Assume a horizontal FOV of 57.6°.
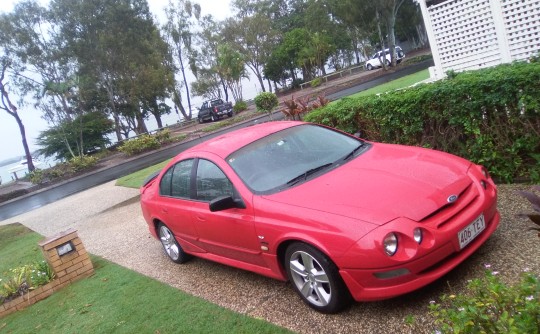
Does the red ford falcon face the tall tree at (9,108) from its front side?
no

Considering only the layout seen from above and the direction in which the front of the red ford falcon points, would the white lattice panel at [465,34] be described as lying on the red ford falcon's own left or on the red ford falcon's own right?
on the red ford falcon's own left

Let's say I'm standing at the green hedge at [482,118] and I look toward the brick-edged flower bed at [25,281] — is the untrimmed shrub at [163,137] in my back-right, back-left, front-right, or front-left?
front-right

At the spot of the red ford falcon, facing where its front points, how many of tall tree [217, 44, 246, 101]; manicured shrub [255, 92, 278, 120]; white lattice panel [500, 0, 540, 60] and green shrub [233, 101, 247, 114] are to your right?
0

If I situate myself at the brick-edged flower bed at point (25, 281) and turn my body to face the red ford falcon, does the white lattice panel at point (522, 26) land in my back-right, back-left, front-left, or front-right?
front-left

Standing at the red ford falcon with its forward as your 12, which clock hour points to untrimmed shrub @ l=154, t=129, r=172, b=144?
The untrimmed shrub is roughly at 7 o'clock from the red ford falcon.

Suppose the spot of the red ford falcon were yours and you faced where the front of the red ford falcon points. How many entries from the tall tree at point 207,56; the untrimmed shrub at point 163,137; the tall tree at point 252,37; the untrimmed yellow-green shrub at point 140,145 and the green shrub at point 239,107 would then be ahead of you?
0

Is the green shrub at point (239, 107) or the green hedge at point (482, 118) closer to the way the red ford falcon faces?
the green hedge

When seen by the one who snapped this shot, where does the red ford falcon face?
facing the viewer and to the right of the viewer

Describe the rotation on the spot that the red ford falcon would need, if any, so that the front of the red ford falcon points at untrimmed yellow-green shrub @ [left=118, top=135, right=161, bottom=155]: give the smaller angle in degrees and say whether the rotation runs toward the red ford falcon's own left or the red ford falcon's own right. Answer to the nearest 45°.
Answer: approximately 135° to the red ford falcon's own left

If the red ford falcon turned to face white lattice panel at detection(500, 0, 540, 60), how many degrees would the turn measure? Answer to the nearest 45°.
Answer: approximately 90° to its left

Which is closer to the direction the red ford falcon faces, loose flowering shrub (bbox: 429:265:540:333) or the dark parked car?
the loose flowering shrub

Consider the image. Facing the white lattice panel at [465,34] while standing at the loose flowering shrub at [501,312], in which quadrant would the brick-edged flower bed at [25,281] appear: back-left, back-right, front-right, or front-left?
front-left

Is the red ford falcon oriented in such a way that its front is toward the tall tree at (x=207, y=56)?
no

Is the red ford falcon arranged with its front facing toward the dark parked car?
no

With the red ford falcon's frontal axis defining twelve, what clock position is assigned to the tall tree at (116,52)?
The tall tree is roughly at 7 o'clock from the red ford falcon.

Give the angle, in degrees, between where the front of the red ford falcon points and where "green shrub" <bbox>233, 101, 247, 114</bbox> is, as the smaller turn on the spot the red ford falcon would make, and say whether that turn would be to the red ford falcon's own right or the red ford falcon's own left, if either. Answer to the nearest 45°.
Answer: approximately 135° to the red ford falcon's own left
